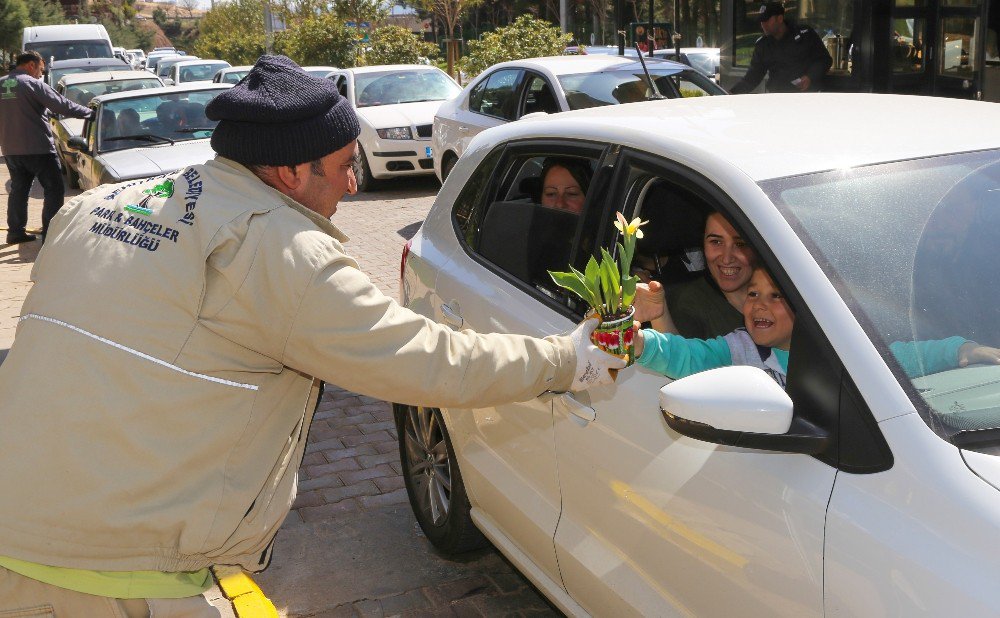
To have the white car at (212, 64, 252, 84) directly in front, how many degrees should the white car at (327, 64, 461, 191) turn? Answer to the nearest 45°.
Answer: approximately 135° to its left

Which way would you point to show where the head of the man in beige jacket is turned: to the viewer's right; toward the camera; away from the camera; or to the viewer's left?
to the viewer's right

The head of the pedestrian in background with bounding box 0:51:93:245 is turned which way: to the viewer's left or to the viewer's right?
to the viewer's right

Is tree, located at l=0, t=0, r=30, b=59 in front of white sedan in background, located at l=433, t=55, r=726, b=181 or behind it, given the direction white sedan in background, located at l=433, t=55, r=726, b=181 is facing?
behind

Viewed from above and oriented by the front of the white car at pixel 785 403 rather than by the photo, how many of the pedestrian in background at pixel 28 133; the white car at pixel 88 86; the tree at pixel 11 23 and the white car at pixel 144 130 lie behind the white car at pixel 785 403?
4

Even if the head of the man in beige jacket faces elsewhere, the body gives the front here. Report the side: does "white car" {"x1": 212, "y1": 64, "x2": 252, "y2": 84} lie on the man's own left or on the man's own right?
on the man's own left

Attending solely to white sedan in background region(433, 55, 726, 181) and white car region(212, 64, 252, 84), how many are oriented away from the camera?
0

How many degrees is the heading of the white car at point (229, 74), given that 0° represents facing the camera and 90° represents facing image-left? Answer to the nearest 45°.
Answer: approximately 315°

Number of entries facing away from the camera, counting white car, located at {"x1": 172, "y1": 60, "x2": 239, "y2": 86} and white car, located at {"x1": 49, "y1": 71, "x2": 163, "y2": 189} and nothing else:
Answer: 0

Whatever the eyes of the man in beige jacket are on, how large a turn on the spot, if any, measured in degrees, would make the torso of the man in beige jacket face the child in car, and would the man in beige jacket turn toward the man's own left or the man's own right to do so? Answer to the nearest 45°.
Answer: approximately 45° to the man's own right
